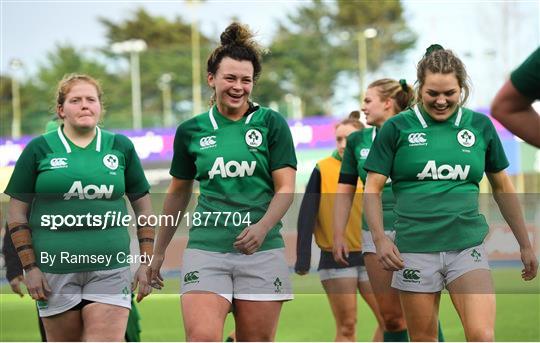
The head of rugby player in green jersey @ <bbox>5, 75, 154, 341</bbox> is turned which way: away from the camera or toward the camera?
toward the camera

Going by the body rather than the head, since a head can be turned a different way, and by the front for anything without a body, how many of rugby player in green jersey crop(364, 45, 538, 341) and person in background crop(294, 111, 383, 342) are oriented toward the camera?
2

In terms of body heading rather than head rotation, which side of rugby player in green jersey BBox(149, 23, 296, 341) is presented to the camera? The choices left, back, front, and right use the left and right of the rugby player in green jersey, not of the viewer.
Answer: front

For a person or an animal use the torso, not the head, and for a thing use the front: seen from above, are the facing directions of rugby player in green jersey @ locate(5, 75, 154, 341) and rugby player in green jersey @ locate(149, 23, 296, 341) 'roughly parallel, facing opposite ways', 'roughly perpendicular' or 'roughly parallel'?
roughly parallel

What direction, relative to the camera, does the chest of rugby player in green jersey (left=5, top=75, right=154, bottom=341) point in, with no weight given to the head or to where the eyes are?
toward the camera

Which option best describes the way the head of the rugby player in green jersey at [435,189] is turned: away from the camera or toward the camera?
toward the camera

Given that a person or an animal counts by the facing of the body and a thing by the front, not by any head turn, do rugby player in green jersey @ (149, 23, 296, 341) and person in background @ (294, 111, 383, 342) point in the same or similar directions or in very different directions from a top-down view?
same or similar directions

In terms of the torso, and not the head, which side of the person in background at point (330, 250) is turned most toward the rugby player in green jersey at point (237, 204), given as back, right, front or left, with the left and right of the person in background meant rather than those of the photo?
front

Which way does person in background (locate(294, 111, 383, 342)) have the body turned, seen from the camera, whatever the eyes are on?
toward the camera

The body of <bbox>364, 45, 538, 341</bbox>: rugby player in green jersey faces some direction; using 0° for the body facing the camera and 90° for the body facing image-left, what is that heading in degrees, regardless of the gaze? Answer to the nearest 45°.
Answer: approximately 0°

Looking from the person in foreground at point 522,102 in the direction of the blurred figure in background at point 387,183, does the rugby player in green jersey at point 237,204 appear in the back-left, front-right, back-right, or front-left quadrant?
front-left
